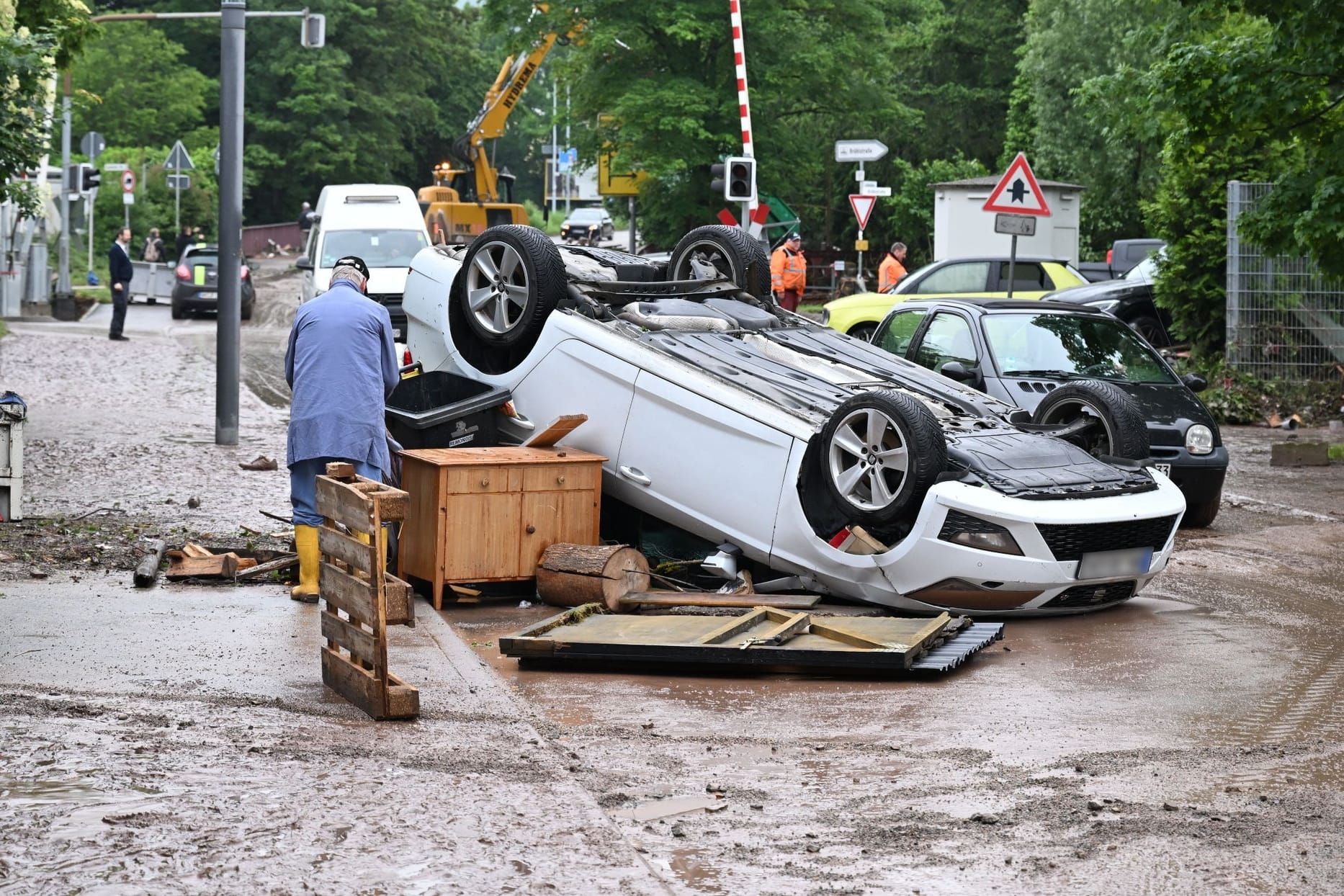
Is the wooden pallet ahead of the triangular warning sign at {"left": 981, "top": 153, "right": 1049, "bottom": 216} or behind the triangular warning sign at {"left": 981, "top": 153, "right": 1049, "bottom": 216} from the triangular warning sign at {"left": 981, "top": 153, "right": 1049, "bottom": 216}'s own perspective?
ahead

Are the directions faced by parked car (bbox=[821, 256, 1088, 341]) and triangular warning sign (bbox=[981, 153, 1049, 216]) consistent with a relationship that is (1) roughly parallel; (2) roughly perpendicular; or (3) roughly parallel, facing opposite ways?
roughly perpendicular

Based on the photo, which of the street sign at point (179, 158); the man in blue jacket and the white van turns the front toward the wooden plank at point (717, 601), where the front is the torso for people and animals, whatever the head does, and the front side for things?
the white van

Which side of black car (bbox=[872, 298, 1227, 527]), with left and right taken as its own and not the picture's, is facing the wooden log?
right

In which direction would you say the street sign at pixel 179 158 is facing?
away from the camera

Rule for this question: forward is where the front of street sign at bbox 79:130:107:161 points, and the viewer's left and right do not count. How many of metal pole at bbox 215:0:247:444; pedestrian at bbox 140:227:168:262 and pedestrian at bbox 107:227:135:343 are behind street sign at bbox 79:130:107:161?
2

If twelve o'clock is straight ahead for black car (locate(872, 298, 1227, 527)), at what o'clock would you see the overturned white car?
The overturned white car is roughly at 2 o'clock from the black car.

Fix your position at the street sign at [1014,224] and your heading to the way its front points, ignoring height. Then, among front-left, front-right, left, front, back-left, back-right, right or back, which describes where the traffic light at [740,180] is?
back-right

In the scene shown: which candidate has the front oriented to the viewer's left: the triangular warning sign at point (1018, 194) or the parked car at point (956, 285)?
the parked car

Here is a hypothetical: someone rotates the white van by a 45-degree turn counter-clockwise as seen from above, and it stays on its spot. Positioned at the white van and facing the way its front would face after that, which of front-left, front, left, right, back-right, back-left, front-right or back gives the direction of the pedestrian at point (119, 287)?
back

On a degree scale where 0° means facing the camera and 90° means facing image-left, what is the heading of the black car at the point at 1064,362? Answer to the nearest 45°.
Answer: approximately 315°

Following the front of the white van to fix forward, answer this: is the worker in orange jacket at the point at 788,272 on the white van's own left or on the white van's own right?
on the white van's own left

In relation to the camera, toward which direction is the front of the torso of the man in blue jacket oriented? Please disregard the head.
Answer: away from the camera
